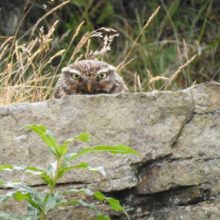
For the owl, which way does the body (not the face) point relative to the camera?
toward the camera

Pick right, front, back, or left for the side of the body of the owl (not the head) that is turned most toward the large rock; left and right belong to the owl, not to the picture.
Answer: front
